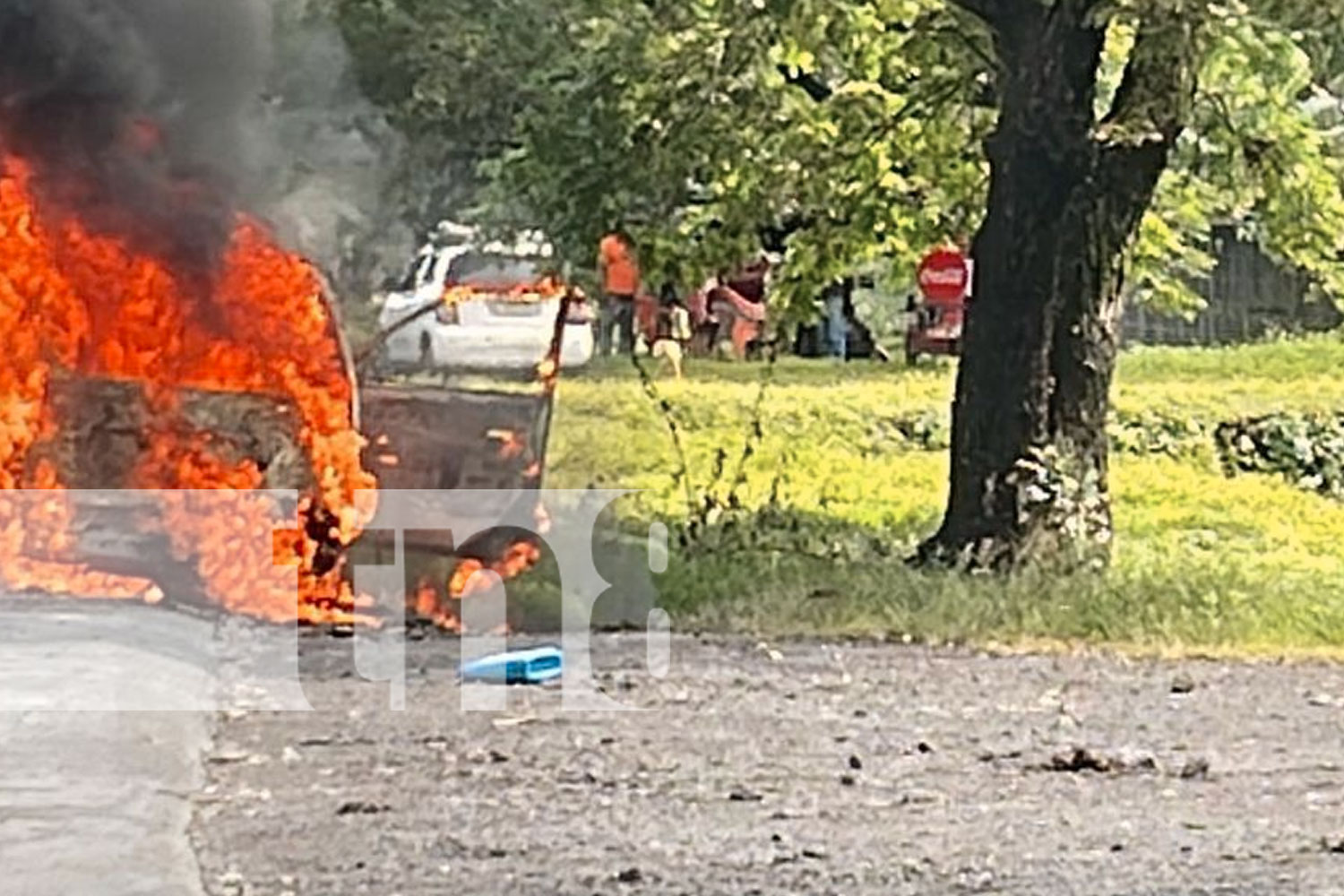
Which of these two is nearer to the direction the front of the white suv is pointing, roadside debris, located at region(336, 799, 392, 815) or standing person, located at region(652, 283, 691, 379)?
the standing person

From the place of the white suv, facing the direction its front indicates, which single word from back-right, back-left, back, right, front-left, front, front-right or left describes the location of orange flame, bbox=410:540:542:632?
back-left

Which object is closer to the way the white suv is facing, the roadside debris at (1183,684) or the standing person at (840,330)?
the standing person

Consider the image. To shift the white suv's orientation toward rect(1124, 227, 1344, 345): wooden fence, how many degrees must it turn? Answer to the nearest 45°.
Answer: approximately 90° to its right

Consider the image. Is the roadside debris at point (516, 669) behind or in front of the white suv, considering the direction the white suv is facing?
behind

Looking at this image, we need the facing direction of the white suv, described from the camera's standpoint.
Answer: facing away from the viewer and to the left of the viewer

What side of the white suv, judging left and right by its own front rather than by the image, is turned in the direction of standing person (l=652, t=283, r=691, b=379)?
right

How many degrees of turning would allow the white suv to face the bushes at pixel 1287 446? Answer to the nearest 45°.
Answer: approximately 90° to its right

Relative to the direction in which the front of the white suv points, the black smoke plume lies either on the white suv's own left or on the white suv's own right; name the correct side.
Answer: on the white suv's own left

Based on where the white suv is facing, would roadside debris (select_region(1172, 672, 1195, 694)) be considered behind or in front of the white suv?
behind

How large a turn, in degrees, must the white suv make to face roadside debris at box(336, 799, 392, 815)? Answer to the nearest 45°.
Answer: approximately 135° to its left
